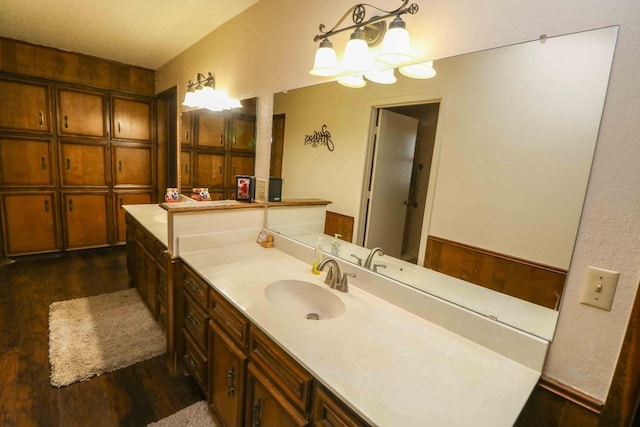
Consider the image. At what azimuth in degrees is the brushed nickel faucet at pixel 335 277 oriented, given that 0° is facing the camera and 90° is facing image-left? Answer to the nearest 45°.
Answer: approximately 45°

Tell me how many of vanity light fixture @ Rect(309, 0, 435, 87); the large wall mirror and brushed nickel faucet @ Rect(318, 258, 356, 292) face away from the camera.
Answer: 0

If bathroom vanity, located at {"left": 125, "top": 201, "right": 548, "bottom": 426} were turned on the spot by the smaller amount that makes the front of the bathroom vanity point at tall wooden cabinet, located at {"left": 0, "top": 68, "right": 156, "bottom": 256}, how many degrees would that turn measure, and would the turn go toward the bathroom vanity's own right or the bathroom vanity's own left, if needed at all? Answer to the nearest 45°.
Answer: approximately 90° to the bathroom vanity's own right
